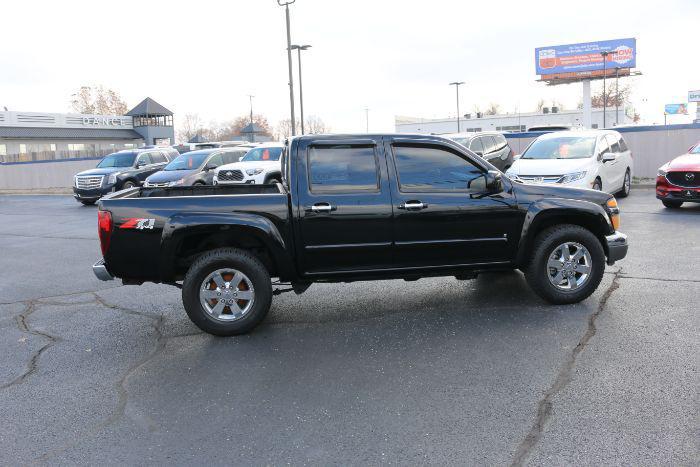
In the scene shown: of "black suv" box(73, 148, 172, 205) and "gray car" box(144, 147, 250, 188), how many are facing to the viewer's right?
0

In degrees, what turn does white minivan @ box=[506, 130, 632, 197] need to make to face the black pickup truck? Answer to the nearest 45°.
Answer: approximately 45° to its left

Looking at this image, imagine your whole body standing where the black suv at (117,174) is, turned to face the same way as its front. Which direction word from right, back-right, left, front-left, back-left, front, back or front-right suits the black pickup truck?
front-left

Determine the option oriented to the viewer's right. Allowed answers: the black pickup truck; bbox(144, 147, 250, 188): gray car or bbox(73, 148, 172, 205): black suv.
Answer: the black pickup truck

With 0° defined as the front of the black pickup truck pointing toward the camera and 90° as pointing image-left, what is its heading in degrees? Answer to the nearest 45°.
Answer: approximately 270°

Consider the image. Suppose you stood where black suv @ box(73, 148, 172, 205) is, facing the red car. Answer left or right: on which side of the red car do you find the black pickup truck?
right

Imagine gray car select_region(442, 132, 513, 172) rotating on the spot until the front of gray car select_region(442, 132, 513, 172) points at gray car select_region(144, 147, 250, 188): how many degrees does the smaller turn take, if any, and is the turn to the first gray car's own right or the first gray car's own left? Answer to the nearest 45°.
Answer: approximately 45° to the first gray car's own right

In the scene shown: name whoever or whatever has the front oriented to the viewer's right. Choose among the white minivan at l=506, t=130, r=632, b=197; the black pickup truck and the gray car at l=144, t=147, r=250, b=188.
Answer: the black pickup truck

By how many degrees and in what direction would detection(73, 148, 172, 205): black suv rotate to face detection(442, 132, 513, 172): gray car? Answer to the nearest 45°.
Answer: approximately 90° to its left

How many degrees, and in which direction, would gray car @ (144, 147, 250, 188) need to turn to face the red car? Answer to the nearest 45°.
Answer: approximately 90° to its left

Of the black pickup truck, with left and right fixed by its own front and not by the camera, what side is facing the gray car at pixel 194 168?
left

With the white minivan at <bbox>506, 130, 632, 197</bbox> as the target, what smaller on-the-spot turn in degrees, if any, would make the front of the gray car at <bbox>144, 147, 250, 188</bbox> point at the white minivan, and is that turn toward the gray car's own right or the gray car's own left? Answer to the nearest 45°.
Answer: approximately 90° to the gray car's own left

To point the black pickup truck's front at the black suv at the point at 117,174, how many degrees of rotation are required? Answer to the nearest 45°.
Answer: approximately 135° to its left
